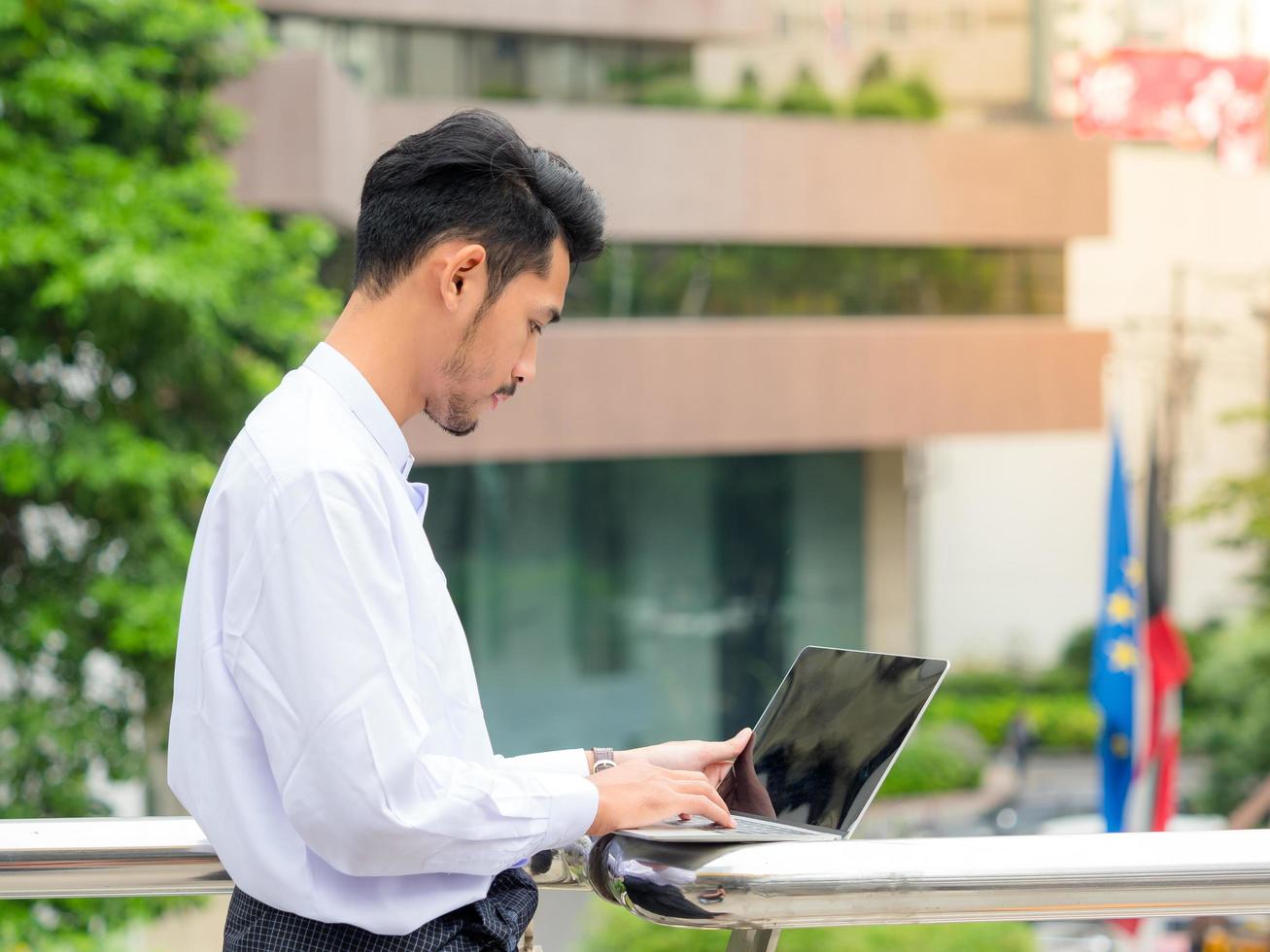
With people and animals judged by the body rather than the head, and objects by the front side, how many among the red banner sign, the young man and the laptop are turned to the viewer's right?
1

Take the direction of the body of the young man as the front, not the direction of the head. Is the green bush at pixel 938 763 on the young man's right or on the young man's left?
on the young man's left

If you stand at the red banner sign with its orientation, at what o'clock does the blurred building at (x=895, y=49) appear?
The blurred building is roughly at 2 o'clock from the red banner sign.

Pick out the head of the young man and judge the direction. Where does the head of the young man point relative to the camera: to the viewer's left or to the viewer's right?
to the viewer's right

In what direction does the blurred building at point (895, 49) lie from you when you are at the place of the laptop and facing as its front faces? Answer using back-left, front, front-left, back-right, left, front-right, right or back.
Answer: back-right

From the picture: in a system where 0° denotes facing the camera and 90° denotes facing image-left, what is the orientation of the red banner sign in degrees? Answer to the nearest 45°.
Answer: approximately 0°

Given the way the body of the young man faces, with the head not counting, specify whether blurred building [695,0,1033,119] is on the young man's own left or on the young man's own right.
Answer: on the young man's own left

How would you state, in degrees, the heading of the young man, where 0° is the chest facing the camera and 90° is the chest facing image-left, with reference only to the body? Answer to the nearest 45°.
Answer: approximately 270°

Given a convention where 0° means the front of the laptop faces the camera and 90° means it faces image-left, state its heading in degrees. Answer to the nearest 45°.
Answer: approximately 45°

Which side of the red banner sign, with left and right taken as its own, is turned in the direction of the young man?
front

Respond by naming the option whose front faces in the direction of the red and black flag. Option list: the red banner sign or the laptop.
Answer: the red banner sign
